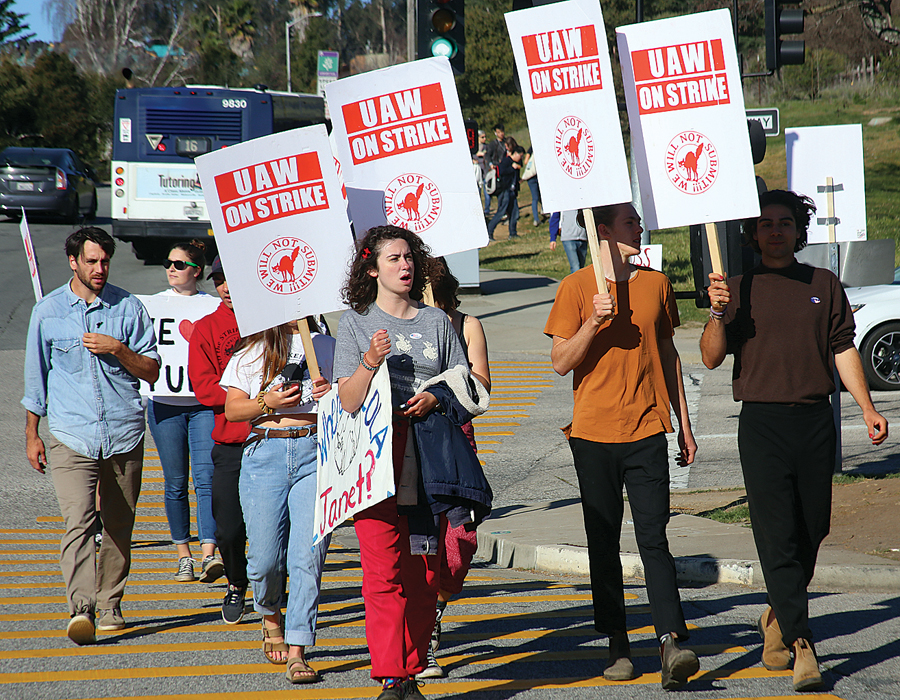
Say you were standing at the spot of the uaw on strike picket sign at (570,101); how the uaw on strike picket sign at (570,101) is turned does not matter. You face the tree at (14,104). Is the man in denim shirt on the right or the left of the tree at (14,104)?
left

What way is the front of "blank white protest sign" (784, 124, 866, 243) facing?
away from the camera

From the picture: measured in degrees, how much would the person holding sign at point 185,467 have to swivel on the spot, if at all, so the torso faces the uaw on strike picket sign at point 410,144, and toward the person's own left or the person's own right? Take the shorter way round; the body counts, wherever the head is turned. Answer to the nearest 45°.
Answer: approximately 45° to the person's own left

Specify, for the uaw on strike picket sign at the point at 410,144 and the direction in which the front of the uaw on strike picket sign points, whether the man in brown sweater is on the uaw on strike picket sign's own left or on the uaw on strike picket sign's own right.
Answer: on the uaw on strike picket sign's own left

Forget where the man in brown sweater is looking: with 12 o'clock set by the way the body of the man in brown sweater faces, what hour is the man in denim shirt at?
The man in denim shirt is roughly at 3 o'clock from the man in brown sweater.

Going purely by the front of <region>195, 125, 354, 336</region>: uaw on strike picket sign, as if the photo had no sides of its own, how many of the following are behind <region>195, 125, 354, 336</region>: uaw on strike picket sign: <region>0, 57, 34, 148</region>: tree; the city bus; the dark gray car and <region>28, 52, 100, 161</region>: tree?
4

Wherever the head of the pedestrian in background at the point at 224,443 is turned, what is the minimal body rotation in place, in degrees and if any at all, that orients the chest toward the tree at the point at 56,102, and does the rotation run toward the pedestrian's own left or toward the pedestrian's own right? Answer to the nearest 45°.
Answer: approximately 180°

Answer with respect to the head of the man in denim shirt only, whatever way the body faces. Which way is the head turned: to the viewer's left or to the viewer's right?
to the viewer's right

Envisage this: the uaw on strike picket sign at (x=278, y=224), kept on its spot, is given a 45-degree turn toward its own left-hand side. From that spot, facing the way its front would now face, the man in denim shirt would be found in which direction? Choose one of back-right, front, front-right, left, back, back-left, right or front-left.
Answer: back

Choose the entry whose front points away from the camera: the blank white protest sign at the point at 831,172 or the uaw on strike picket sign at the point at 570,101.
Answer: the blank white protest sign
